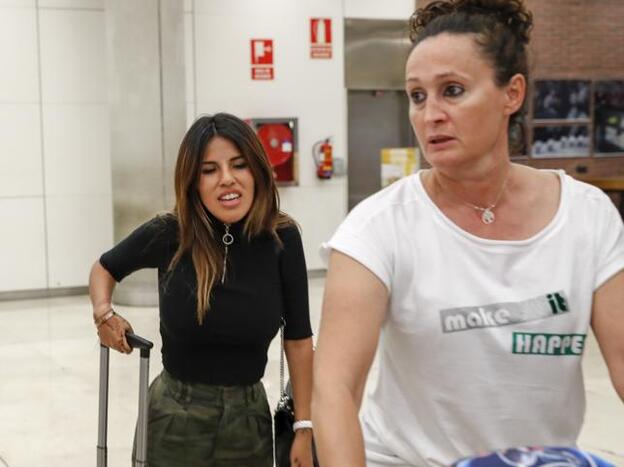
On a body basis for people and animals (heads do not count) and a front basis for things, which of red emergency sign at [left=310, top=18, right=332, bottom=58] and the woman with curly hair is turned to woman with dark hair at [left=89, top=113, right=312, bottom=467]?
the red emergency sign

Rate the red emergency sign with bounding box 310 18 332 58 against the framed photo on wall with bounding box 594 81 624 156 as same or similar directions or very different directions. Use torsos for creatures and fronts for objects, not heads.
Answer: same or similar directions

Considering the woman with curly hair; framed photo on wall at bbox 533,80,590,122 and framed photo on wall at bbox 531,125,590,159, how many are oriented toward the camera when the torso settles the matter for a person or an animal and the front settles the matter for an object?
3

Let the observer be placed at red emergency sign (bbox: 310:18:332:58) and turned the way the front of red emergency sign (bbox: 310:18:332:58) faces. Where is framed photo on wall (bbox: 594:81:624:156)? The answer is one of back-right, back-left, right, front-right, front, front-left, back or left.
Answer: back-left

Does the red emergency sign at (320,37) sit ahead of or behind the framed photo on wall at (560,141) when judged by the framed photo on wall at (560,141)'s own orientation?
ahead

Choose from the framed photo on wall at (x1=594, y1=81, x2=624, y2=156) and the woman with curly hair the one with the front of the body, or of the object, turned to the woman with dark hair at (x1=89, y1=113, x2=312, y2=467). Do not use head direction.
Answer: the framed photo on wall

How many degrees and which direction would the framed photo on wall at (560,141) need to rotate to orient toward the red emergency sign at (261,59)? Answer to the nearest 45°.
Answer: approximately 45° to its right

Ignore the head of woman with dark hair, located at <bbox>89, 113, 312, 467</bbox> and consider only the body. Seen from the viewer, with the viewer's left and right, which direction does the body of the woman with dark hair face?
facing the viewer

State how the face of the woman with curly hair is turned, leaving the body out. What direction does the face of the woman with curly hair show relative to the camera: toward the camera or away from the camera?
toward the camera

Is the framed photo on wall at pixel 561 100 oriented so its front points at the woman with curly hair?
yes

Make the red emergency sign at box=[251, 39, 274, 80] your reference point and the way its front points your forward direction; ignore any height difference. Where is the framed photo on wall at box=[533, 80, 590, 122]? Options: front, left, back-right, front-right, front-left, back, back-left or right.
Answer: back-left

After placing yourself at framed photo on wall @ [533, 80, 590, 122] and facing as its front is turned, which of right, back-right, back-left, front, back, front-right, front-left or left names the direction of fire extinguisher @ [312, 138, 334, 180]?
front-right

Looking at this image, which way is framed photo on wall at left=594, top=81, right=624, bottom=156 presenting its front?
toward the camera

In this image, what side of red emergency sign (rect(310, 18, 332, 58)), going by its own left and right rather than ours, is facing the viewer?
front

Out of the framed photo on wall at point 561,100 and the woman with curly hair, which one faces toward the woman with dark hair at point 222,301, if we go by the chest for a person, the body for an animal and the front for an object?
the framed photo on wall

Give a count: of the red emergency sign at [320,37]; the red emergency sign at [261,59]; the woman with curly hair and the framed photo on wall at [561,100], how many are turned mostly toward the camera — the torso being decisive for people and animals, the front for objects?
4
